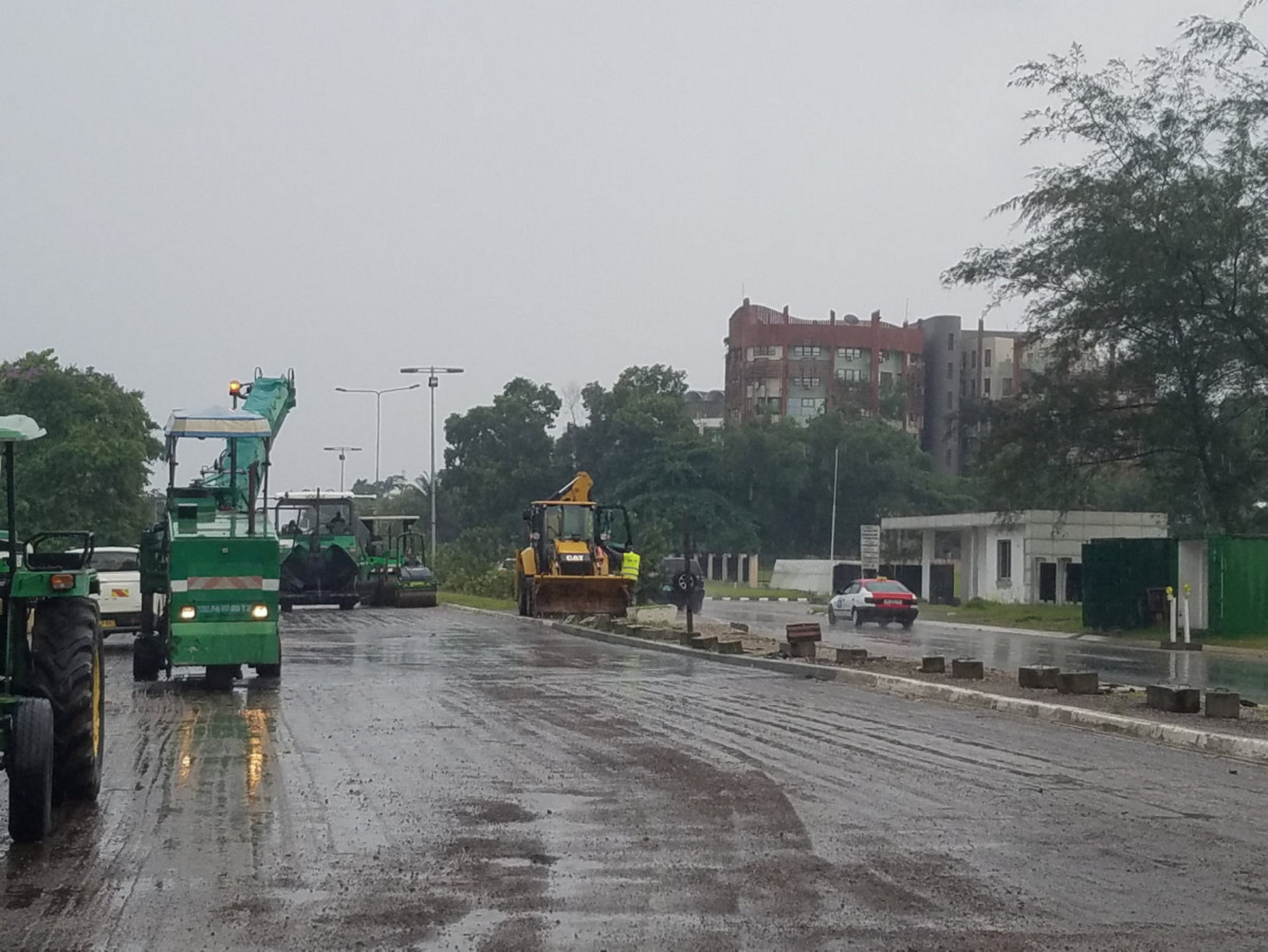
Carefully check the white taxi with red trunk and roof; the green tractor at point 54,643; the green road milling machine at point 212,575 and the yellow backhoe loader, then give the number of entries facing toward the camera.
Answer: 3

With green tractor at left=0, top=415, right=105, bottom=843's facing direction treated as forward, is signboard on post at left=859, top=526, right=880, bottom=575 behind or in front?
behind

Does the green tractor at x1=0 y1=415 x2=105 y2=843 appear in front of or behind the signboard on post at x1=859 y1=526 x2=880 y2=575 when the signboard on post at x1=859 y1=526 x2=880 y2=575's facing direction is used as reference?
in front

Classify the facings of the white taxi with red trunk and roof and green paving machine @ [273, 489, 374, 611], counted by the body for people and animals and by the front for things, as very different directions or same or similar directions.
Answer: very different directions

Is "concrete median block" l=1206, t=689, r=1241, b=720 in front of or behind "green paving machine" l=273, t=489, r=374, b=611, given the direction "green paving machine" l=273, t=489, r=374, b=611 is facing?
in front

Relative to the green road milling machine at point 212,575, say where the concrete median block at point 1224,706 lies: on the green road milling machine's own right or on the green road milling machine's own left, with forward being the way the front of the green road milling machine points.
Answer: on the green road milling machine's own left

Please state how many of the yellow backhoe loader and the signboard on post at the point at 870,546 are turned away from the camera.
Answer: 0
